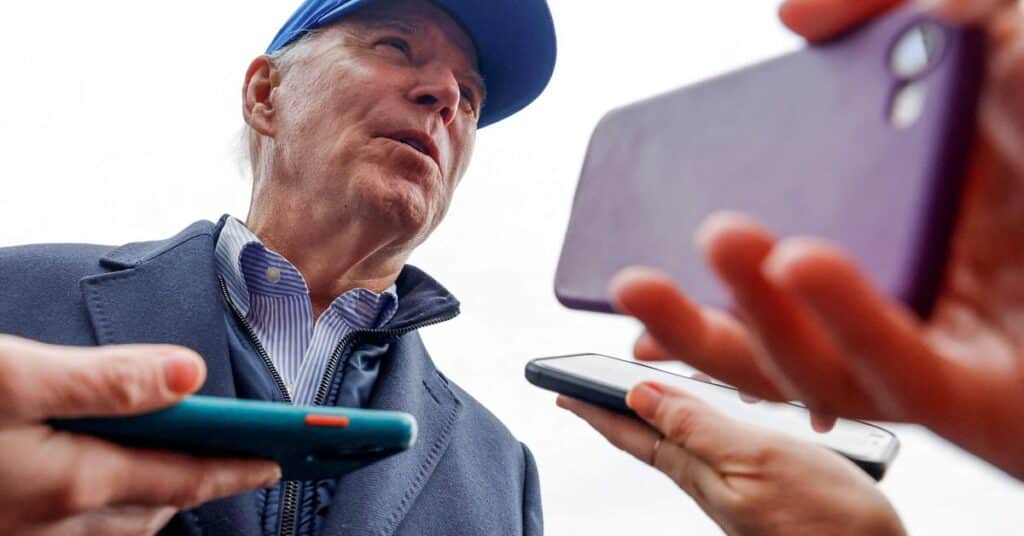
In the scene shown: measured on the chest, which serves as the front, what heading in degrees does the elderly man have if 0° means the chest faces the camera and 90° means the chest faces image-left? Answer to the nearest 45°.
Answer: approximately 315°

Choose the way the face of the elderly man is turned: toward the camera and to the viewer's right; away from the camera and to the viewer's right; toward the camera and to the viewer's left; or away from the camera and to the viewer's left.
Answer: toward the camera and to the viewer's right
